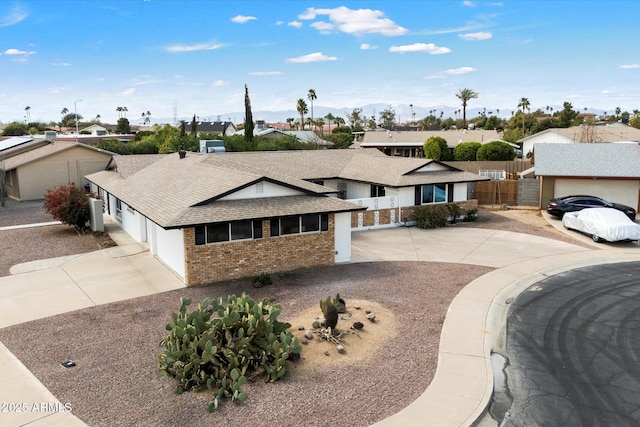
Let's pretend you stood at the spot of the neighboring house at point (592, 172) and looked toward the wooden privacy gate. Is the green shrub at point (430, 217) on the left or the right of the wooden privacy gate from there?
left

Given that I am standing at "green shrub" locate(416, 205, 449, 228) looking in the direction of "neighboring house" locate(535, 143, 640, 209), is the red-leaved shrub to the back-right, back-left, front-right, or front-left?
back-left

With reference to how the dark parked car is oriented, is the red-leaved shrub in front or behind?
behind

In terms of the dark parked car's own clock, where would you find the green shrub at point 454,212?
The green shrub is roughly at 5 o'clock from the dark parked car.

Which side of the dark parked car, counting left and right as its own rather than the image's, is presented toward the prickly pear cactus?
right

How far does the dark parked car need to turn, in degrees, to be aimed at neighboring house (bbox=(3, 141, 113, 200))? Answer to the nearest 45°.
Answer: approximately 180°

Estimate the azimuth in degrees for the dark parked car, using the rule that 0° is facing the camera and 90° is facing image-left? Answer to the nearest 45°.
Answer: approximately 270°

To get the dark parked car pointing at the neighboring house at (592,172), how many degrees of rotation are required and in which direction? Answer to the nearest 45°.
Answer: approximately 90° to its left

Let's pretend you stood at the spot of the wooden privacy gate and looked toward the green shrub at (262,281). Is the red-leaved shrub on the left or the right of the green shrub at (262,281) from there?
right
